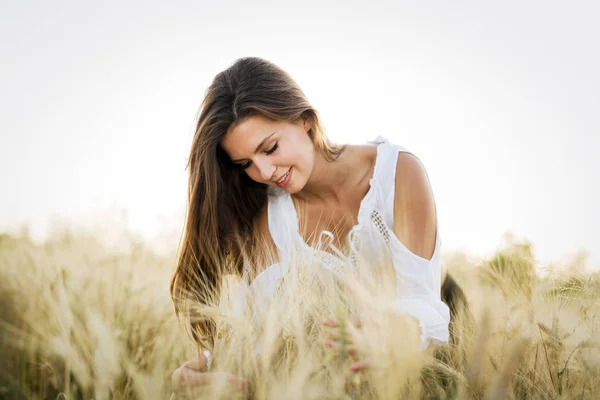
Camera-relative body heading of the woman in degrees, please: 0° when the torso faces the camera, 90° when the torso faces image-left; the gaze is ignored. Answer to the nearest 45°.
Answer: approximately 45°
